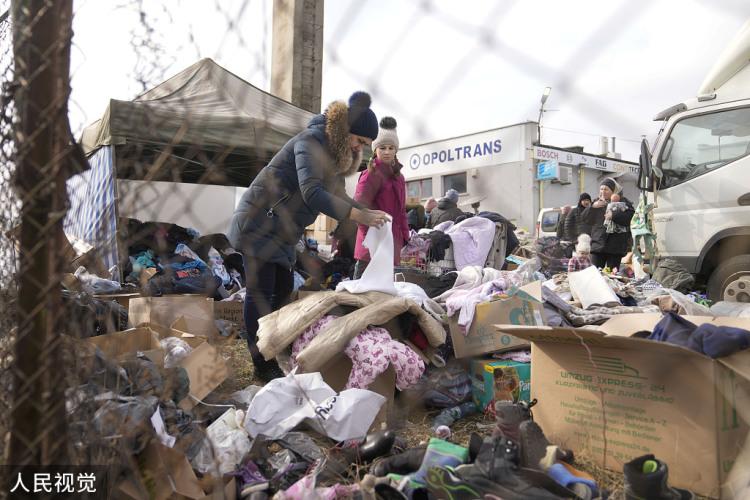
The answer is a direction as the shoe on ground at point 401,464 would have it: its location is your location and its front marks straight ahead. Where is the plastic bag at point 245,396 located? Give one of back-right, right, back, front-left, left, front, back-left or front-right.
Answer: front-right

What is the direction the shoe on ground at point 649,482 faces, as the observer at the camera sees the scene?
facing to the right of the viewer

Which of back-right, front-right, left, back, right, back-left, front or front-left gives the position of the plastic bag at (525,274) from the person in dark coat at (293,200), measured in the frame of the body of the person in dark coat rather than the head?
front-left

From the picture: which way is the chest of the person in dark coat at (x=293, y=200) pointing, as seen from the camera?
to the viewer's right

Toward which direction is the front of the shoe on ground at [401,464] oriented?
to the viewer's left

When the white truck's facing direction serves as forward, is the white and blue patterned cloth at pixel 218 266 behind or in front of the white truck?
in front

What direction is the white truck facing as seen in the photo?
to the viewer's left

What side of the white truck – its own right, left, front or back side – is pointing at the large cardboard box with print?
left

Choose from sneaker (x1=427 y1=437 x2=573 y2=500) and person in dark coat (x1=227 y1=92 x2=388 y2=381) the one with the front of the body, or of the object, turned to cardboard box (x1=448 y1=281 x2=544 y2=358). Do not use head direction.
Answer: the person in dark coat

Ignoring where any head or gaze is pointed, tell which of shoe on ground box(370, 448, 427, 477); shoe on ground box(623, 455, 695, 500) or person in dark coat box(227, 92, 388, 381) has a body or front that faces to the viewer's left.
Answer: shoe on ground box(370, 448, 427, 477)
